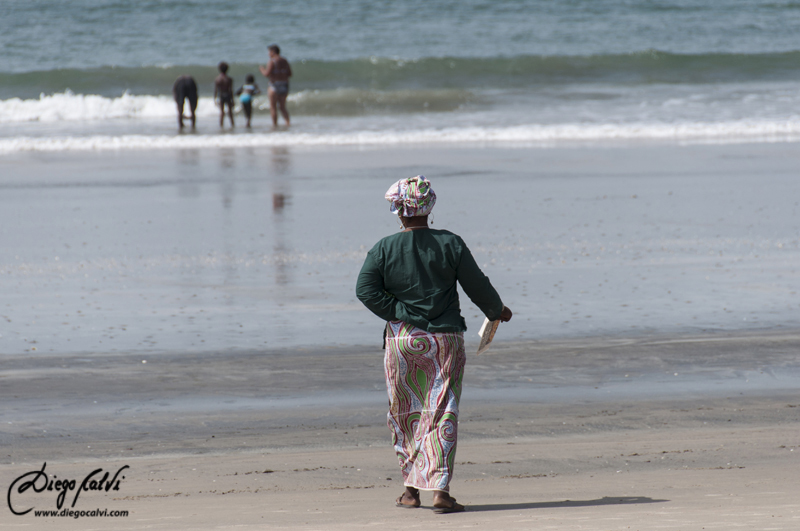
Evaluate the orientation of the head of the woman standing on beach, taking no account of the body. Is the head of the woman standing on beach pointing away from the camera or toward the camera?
away from the camera

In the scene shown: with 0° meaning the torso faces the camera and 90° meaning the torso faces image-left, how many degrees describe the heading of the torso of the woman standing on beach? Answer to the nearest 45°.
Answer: approximately 180°

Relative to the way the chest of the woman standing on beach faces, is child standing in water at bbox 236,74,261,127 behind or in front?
in front

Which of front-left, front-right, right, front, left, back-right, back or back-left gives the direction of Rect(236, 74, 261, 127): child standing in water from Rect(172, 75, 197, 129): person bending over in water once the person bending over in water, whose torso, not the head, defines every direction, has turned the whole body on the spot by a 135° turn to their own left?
back-left

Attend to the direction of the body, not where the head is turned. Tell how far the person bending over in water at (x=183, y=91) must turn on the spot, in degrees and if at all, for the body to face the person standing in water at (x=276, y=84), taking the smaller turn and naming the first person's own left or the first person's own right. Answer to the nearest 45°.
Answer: approximately 90° to the first person's own right

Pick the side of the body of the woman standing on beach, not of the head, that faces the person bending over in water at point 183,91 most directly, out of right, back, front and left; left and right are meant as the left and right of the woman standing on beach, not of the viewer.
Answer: front
